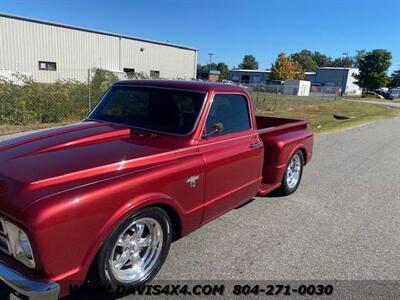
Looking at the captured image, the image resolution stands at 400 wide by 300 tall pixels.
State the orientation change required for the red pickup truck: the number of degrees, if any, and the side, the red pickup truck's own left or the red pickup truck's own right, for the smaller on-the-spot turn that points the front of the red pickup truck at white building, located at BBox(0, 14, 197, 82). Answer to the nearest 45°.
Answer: approximately 135° to the red pickup truck's own right

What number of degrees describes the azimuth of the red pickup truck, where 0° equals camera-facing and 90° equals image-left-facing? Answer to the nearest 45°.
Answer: approximately 45°

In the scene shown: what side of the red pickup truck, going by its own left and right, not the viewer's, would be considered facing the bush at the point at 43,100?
right
